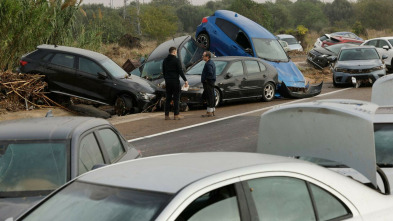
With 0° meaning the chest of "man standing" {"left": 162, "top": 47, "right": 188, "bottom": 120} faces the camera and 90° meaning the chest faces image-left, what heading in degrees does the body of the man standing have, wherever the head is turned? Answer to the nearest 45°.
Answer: approximately 225°

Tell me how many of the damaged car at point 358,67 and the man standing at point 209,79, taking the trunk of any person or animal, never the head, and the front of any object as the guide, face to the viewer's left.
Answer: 1

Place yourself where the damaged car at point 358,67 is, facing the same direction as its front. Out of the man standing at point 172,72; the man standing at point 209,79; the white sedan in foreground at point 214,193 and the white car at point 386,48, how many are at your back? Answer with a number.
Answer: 1

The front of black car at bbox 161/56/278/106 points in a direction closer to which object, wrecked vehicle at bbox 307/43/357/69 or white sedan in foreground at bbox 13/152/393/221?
the white sedan in foreground

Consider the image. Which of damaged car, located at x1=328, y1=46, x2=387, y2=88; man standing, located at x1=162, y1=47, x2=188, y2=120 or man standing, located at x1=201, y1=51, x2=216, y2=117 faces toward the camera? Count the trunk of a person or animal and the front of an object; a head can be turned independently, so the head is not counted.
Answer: the damaged car

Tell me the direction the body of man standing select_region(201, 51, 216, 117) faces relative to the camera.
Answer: to the viewer's left

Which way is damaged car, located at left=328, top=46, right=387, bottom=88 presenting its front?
toward the camera

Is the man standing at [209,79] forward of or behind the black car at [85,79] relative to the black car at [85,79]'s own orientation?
forward

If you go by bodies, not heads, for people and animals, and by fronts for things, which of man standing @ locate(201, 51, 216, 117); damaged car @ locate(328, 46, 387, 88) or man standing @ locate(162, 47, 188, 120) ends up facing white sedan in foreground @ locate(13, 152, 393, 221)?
the damaged car

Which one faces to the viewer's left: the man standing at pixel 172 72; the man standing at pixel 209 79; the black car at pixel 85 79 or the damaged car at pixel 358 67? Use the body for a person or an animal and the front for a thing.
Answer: the man standing at pixel 209 79

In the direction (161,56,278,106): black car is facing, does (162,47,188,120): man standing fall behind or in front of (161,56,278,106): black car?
in front

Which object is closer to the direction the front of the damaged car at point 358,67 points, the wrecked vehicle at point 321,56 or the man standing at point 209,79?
the man standing

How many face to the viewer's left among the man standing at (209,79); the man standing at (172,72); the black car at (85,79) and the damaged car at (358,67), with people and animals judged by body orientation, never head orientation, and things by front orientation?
1

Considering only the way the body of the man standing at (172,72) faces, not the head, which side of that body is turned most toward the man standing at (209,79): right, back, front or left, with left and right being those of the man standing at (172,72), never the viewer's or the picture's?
front

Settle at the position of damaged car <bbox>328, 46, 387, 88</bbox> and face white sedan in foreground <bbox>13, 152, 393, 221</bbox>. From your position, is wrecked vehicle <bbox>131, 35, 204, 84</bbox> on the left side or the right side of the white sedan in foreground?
right

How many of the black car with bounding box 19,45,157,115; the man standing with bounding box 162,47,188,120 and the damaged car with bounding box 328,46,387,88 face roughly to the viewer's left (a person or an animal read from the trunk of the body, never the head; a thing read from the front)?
0

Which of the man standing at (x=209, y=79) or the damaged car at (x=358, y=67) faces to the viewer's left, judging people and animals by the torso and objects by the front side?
the man standing
